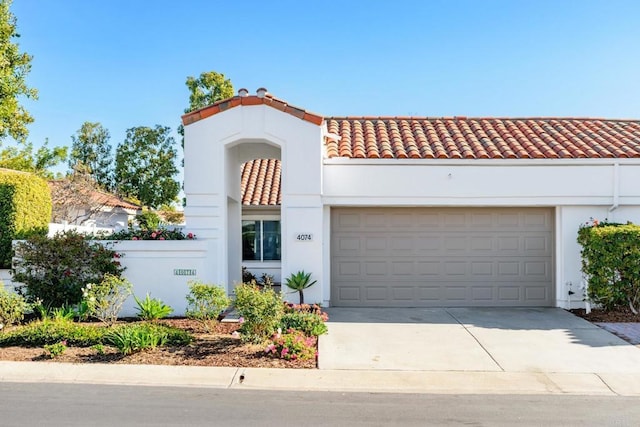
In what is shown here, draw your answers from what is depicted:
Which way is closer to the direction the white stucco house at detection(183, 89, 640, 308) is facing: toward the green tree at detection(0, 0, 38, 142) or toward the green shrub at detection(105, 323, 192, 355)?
the green shrub

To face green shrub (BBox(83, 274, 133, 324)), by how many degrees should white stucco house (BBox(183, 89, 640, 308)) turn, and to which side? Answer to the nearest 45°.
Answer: approximately 45° to its right

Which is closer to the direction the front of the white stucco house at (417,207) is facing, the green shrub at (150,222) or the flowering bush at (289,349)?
the flowering bush

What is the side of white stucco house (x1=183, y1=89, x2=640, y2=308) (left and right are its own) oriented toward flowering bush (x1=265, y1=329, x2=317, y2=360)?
front

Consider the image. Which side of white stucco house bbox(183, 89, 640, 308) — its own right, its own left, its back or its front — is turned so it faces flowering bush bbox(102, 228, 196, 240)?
right

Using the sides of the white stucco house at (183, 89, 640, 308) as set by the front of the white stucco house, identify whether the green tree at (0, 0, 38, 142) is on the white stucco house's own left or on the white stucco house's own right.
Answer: on the white stucco house's own right

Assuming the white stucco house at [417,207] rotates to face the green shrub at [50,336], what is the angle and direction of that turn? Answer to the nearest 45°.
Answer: approximately 45° to its right

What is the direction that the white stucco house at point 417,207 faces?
toward the camera

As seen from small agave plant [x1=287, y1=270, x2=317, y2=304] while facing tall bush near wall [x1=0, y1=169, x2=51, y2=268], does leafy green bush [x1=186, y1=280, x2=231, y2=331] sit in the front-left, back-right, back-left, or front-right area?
front-left
